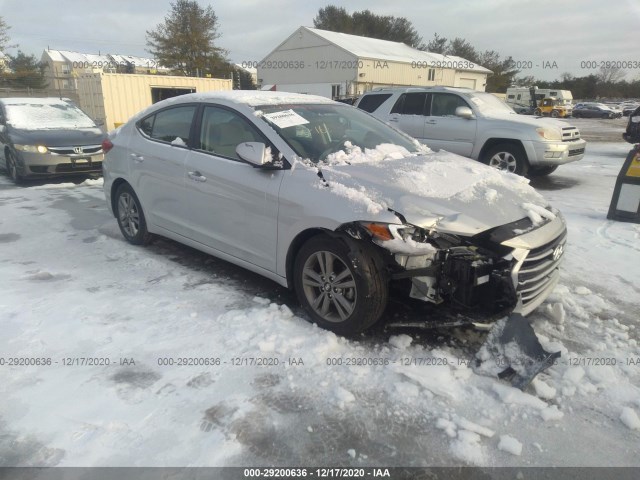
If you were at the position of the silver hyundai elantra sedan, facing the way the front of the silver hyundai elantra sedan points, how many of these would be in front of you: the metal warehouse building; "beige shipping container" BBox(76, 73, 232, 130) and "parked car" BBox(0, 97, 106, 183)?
0

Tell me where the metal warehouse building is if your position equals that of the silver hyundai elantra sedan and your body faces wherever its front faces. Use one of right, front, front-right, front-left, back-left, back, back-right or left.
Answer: back-left

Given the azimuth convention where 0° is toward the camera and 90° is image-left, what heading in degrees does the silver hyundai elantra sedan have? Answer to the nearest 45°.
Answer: approximately 315°

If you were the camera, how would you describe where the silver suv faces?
facing the viewer and to the right of the viewer

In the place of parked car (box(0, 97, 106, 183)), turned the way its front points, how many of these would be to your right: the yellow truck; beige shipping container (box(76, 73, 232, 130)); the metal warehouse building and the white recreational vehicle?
0

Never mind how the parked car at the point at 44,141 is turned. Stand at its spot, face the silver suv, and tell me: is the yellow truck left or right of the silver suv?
left

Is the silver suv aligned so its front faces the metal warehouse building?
no

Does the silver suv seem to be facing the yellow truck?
no

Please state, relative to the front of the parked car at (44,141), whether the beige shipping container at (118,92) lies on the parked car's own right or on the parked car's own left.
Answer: on the parked car's own left

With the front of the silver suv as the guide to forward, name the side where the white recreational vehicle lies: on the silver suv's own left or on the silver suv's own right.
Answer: on the silver suv's own left

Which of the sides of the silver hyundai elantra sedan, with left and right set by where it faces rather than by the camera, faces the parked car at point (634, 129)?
left

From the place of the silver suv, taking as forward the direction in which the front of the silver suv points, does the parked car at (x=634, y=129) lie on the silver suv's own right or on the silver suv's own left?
on the silver suv's own left
